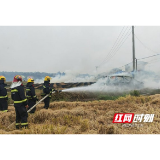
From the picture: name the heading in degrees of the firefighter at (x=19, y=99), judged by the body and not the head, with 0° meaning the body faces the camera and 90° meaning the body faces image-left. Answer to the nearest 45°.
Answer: approximately 225°

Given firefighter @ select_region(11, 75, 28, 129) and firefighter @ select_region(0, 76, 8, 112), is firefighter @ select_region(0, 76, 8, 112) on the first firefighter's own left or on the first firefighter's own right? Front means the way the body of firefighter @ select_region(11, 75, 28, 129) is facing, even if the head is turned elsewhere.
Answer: on the first firefighter's own left

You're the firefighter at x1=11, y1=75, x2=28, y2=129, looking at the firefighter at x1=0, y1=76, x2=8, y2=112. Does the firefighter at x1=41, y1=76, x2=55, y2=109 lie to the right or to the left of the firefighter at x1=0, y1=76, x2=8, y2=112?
right
